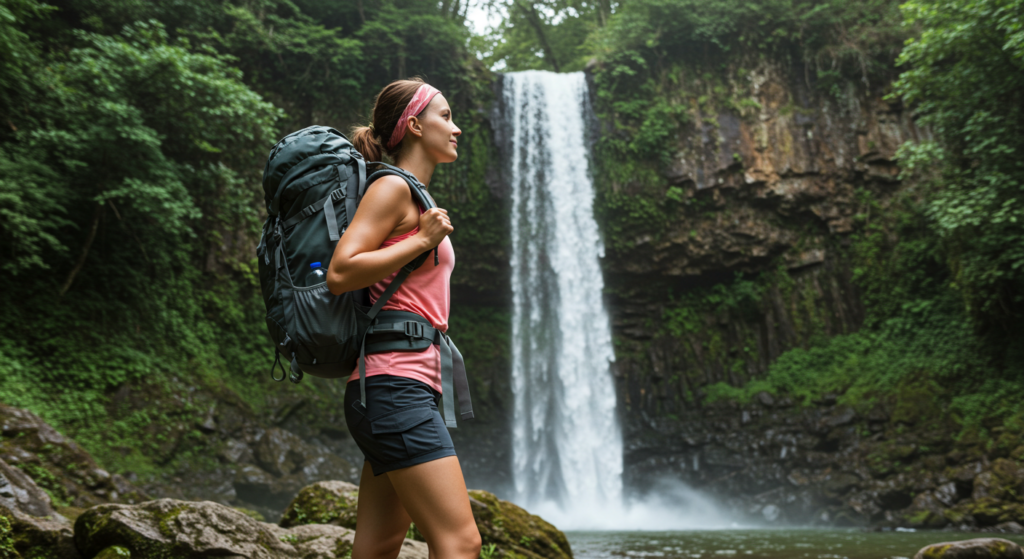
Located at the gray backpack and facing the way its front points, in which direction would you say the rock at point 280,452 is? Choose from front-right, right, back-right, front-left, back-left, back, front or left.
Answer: right

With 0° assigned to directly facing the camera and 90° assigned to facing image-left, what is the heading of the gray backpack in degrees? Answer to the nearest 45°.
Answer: approximately 90°

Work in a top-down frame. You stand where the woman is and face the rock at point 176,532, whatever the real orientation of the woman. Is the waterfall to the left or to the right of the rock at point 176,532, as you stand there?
right

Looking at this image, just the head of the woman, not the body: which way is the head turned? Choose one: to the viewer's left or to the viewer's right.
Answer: to the viewer's right

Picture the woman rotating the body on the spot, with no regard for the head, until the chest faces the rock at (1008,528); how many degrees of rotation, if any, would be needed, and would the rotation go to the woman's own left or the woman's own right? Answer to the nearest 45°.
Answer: approximately 45° to the woman's own left

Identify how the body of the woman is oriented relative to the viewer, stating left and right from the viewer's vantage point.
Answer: facing to the right of the viewer

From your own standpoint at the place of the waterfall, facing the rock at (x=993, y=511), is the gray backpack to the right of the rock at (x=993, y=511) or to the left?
right

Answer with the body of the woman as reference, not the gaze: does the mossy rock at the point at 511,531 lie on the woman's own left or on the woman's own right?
on the woman's own left

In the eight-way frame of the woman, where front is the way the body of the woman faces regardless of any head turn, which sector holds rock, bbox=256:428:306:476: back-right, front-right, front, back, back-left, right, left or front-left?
left
